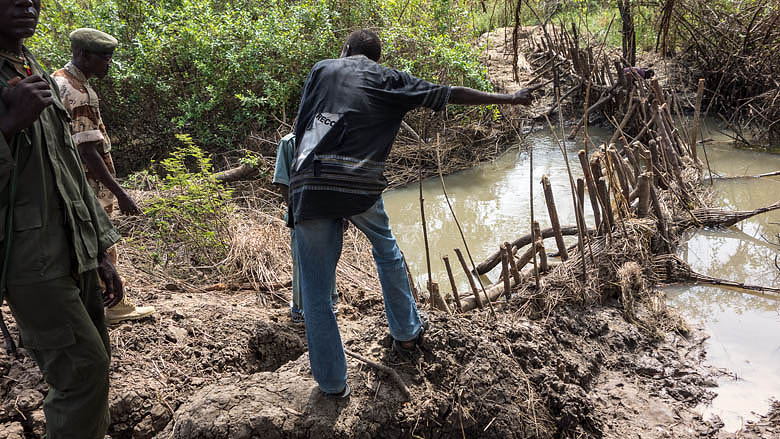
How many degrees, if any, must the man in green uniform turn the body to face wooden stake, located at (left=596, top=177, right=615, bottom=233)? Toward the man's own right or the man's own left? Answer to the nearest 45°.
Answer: approximately 45° to the man's own left

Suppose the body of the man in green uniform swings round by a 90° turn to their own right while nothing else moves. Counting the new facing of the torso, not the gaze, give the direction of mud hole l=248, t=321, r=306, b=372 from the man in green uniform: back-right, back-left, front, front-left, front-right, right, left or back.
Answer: back

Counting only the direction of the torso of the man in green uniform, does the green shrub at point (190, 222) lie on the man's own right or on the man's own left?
on the man's own left

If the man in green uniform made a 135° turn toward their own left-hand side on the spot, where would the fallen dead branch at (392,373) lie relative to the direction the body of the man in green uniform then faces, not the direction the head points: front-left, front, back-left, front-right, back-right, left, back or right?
right

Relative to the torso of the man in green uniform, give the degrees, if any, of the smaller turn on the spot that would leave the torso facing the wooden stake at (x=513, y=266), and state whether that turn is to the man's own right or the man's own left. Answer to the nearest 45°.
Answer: approximately 45° to the man's own left

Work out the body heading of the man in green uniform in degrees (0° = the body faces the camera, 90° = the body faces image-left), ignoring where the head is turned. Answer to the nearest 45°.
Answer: approximately 315°

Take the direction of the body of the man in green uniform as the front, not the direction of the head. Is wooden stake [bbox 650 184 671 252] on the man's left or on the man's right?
on the man's left

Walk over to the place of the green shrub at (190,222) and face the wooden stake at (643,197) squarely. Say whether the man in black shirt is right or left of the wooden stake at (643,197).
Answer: right

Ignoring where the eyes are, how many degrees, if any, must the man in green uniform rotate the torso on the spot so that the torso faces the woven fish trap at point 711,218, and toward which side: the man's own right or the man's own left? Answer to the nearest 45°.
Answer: approximately 45° to the man's own left

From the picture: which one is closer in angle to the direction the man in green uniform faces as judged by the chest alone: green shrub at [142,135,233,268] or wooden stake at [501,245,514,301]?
the wooden stake

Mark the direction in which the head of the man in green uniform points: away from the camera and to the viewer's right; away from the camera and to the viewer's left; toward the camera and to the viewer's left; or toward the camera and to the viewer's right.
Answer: toward the camera and to the viewer's right

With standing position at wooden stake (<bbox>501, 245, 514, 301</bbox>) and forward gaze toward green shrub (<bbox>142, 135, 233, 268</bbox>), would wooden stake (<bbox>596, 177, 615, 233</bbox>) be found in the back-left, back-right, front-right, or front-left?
back-right
